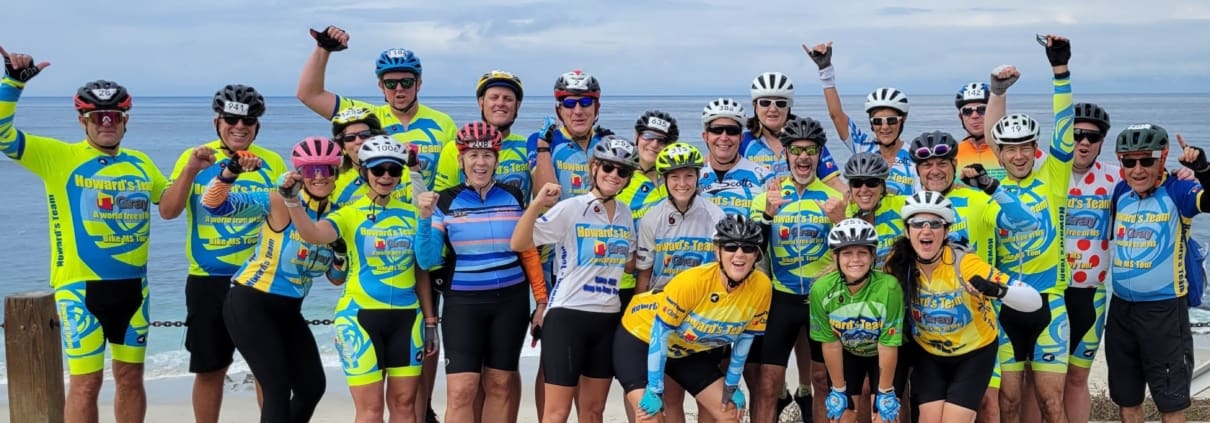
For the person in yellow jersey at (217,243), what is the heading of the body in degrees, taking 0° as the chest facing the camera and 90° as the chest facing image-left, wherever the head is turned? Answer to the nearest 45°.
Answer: approximately 0°

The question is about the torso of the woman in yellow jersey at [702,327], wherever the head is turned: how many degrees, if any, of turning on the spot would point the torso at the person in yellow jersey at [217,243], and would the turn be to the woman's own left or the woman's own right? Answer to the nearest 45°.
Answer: approximately 135° to the woman's own right

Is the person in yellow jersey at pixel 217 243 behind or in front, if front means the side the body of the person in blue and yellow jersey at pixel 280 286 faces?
behind

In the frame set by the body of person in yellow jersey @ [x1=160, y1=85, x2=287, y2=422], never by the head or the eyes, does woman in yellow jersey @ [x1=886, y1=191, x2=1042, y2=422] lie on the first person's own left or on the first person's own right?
on the first person's own left

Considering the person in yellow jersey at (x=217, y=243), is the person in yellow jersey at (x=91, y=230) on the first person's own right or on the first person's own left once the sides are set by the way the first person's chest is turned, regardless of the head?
on the first person's own right

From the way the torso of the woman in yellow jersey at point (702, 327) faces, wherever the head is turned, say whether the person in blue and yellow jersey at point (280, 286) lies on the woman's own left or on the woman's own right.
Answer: on the woman's own right

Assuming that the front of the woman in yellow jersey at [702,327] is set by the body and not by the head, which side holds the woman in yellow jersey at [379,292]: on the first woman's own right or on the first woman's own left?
on the first woman's own right

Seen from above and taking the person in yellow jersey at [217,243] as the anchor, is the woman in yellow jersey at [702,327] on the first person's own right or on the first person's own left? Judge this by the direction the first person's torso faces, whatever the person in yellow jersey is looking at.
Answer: on the first person's own left

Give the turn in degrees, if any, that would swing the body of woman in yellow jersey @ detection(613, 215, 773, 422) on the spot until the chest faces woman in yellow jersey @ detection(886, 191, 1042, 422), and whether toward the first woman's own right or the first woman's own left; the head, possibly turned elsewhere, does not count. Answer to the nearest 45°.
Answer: approximately 45° to the first woman's own left

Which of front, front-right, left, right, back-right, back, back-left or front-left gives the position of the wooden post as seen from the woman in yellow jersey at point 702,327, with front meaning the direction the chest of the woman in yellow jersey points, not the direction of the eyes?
back-right

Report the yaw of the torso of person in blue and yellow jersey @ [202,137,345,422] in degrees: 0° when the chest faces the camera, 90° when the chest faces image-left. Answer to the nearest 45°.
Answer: approximately 315°
